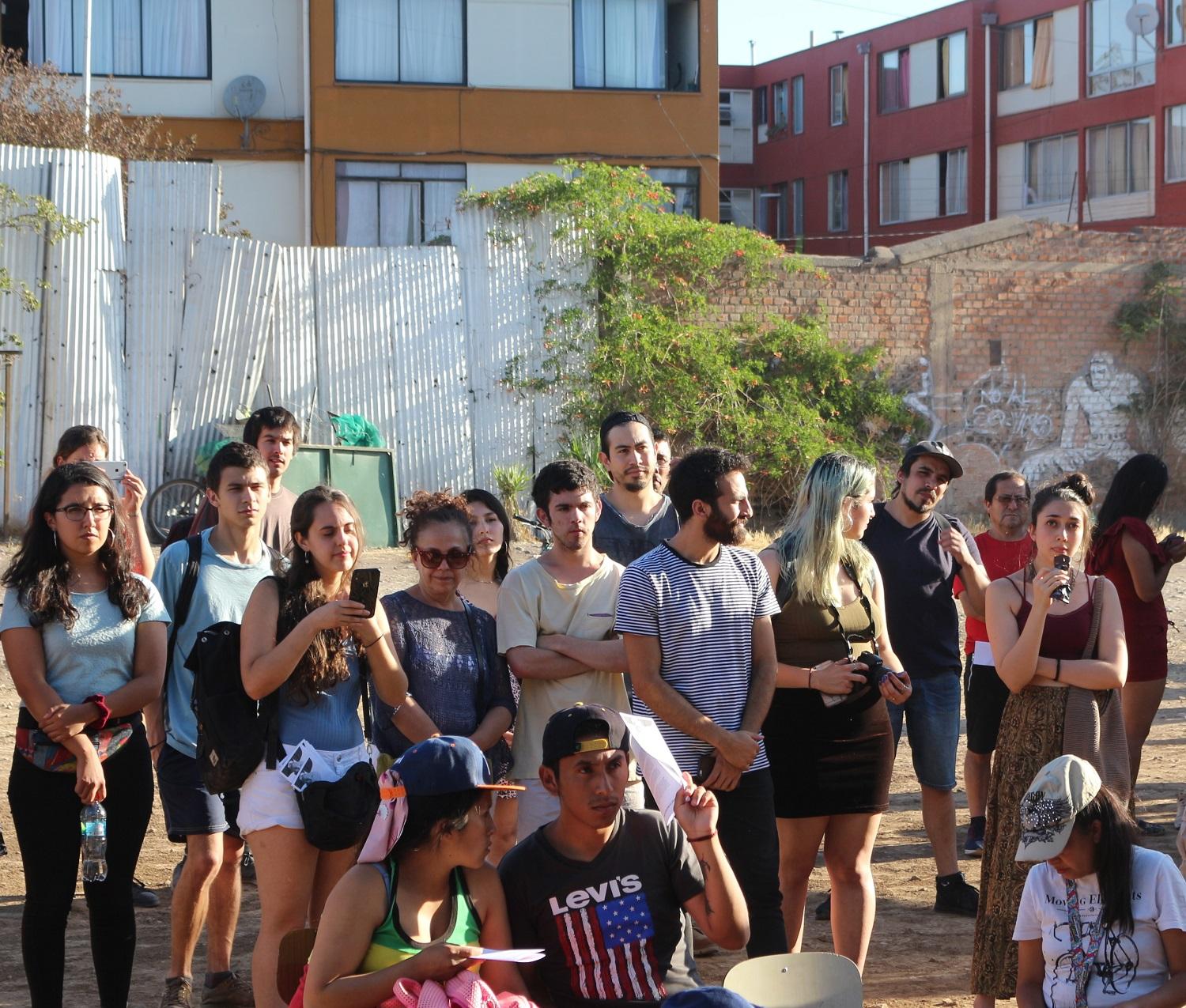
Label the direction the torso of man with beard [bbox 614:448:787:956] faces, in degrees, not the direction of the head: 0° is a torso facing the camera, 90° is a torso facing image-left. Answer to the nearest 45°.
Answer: approximately 315°

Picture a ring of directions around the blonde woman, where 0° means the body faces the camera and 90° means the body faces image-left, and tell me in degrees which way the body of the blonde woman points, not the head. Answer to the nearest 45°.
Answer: approximately 315°

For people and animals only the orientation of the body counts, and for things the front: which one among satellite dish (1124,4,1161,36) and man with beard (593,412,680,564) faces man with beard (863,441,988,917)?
the satellite dish

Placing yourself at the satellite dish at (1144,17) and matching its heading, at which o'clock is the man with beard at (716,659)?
The man with beard is roughly at 12 o'clock from the satellite dish.

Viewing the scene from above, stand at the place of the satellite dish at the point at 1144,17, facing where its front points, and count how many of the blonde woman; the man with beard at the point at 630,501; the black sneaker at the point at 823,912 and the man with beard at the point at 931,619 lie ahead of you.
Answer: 4

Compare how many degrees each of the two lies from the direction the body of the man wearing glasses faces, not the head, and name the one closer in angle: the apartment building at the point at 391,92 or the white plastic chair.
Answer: the white plastic chair
